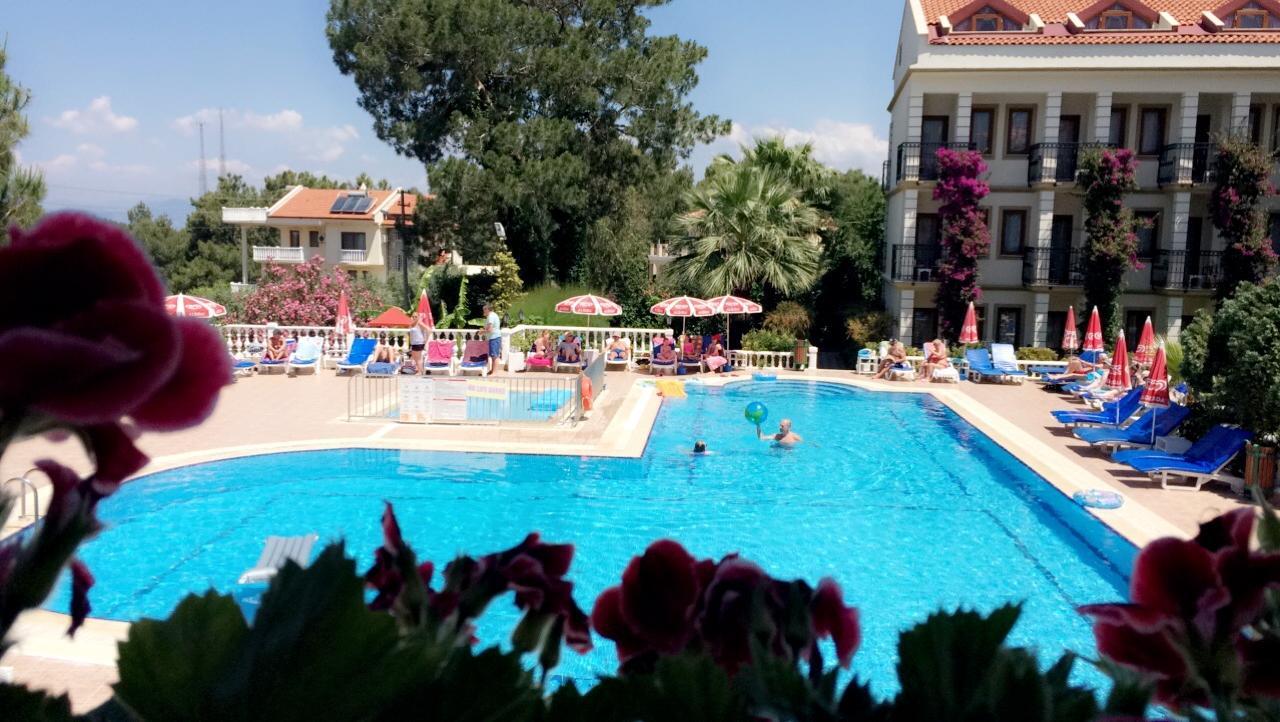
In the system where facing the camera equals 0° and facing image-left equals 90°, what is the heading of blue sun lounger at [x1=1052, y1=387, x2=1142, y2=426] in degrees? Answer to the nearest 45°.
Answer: approximately 90°

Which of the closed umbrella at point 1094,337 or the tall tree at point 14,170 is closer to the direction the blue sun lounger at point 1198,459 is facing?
the tall tree

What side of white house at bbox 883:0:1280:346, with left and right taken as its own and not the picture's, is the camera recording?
front

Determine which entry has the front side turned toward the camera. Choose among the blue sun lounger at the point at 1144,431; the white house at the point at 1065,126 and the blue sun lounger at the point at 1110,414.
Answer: the white house

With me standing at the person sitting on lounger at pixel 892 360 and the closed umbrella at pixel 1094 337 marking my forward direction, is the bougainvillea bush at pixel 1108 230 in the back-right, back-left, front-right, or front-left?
front-left

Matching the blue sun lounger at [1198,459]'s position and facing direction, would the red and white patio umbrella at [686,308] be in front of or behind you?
in front

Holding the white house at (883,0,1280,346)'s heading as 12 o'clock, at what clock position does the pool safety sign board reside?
The pool safety sign board is roughly at 1 o'clock from the white house.

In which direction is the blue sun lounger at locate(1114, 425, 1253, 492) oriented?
to the viewer's left

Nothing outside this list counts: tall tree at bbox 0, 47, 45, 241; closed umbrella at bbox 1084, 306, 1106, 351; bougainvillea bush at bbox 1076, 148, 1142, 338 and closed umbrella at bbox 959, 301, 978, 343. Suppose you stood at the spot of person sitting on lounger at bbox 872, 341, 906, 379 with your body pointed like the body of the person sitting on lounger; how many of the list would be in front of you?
1

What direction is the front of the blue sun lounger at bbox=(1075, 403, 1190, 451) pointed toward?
to the viewer's left

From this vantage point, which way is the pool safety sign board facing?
toward the camera
